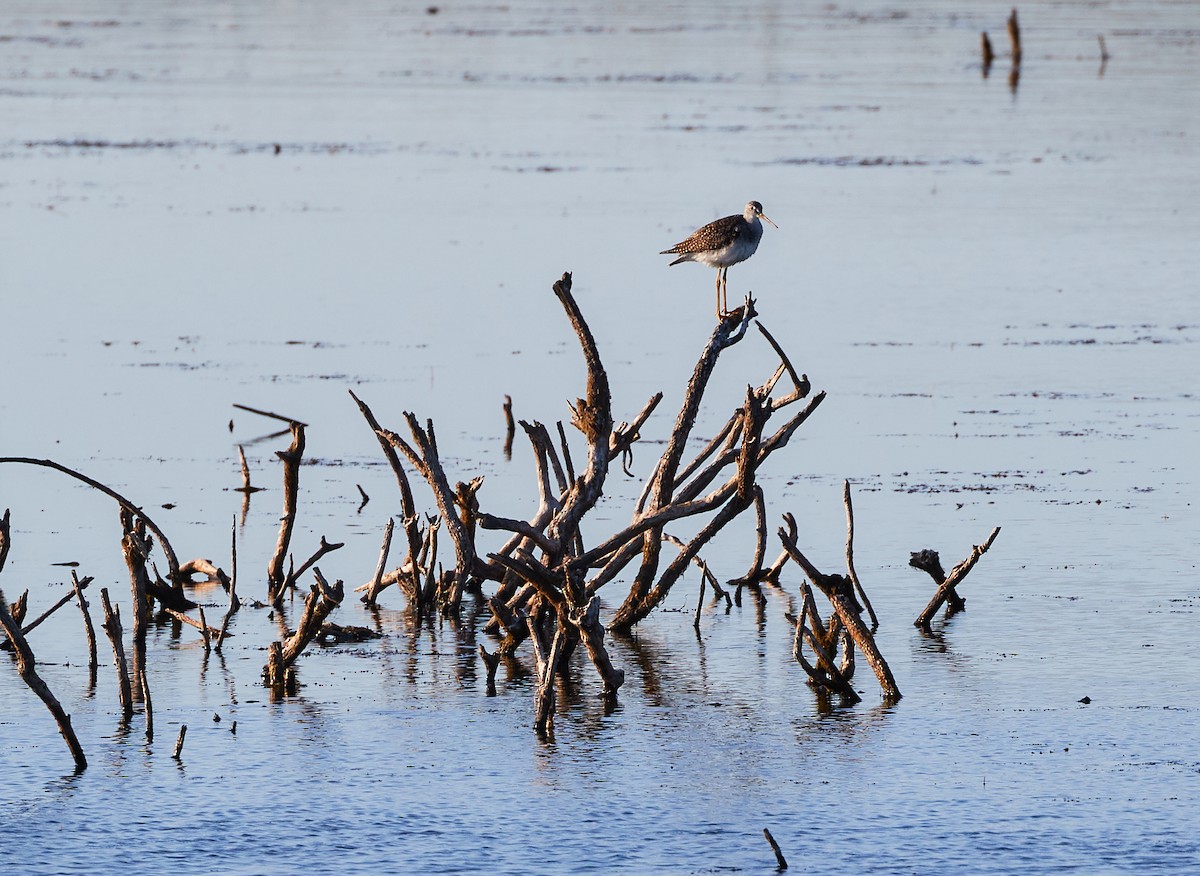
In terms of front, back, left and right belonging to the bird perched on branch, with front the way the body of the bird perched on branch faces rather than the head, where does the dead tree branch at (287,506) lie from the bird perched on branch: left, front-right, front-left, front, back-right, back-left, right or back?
back-right

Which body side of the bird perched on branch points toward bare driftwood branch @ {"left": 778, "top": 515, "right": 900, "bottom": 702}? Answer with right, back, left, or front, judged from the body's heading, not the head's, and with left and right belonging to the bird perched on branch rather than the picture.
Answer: right

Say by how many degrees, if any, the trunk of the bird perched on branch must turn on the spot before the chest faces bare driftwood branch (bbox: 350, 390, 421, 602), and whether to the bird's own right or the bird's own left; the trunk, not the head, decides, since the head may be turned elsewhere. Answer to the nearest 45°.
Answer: approximately 135° to the bird's own right

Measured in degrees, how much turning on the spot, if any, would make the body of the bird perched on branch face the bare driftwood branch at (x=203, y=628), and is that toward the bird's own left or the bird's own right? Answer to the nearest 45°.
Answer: approximately 135° to the bird's own right

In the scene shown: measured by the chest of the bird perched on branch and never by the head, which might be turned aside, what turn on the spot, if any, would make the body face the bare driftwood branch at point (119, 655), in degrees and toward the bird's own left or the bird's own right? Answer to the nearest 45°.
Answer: approximately 135° to the bird's own right

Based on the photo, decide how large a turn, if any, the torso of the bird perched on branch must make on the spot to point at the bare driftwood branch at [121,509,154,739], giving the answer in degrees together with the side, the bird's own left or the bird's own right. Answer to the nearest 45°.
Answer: approximately 135° to the bird's own right

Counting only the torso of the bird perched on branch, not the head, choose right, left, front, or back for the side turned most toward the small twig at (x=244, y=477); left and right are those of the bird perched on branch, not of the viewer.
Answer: back

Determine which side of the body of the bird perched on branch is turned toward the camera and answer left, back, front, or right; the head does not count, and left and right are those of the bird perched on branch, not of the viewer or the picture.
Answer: right

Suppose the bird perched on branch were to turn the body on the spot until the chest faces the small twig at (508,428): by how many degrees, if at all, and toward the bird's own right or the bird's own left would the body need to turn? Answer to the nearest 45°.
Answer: approximately 135° to the bird's own left

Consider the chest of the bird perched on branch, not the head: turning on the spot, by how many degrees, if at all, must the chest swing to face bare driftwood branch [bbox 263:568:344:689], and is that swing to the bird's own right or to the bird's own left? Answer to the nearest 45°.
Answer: approximately 135° to the bird's own right
